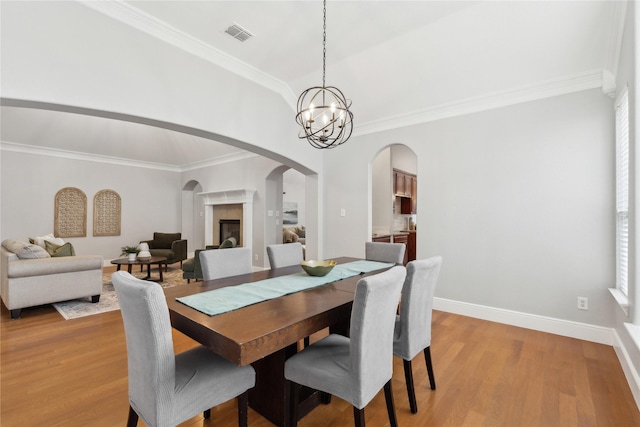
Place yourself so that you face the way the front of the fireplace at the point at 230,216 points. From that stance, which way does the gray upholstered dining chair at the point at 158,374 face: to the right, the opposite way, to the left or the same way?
the opposite way

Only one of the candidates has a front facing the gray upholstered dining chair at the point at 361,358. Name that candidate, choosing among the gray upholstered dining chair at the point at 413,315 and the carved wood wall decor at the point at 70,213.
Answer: the carved wood wall decor

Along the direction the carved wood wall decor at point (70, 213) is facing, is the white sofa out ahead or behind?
ahead

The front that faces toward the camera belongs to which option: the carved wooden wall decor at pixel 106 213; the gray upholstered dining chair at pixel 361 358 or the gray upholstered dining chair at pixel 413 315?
the carved wooden wall decor

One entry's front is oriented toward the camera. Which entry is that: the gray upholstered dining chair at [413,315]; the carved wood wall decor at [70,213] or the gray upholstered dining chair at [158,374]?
the carved wood wall decor

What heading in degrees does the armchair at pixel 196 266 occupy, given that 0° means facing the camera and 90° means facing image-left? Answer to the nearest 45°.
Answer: approximately 45°

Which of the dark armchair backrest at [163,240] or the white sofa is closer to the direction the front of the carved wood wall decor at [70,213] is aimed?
the white sofa

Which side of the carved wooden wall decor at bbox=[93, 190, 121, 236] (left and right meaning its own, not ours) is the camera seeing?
front

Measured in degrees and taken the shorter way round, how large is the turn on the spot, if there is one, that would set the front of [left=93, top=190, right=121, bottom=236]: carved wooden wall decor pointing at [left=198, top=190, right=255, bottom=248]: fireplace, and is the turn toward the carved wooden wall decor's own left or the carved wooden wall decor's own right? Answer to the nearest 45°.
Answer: approximately 45° to the carved wooden wall decor's own left

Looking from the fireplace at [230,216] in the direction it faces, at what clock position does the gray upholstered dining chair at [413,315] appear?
The gray upholstered dining chair is roughly at 10 o'clock from the fireplace.

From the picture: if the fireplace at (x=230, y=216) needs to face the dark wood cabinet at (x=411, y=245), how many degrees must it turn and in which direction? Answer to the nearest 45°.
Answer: approximately 90° to its left

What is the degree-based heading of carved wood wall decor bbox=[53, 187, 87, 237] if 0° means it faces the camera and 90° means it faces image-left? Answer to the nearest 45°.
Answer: approximately 0°

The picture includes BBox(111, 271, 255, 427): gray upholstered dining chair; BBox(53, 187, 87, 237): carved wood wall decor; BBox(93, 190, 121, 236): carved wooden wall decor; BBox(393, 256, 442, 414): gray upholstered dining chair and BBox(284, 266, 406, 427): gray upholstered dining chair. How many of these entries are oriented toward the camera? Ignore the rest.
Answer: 2

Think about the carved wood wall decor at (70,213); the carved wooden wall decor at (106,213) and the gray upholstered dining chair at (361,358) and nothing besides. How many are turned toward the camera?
2

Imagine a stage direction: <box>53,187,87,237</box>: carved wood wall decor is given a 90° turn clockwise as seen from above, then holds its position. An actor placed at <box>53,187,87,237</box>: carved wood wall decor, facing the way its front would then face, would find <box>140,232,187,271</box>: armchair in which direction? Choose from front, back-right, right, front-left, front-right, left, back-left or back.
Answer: back-left

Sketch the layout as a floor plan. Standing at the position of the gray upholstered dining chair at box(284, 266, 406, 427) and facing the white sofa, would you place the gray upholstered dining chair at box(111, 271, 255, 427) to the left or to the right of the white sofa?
left
